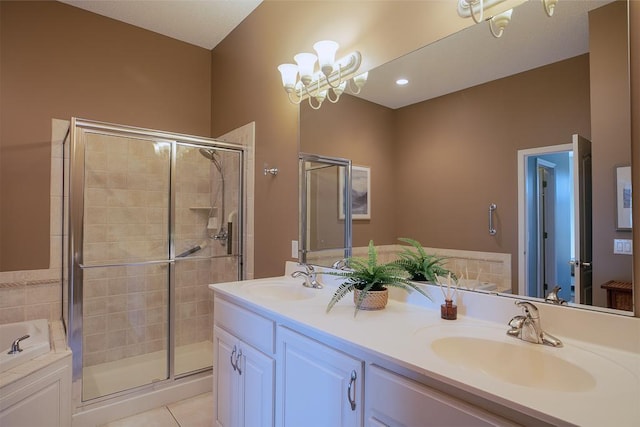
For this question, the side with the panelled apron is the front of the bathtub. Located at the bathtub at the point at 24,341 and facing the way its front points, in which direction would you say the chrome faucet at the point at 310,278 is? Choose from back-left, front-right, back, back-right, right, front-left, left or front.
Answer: front

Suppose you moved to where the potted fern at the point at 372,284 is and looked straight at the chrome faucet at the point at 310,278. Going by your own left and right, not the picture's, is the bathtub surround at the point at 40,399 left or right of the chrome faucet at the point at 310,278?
left

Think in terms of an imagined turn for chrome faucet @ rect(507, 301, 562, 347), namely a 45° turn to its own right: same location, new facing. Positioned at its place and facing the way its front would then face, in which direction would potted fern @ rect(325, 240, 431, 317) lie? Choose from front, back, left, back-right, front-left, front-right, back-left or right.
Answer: front

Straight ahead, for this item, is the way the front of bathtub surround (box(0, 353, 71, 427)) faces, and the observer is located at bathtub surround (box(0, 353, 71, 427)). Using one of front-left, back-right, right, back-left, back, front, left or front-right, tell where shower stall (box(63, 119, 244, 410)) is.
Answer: left

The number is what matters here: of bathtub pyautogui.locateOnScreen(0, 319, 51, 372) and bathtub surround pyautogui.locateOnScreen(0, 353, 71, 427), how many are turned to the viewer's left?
0

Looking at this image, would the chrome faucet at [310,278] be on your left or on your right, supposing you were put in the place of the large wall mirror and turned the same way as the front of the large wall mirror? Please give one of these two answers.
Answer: on your right

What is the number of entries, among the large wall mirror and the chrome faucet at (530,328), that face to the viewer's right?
0

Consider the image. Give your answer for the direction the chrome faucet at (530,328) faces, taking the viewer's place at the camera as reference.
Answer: facing the viewer and to the left of the viewer

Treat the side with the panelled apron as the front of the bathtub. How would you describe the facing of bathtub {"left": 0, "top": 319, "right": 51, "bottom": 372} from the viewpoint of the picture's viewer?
facing the viewer and to the right of the viewer
